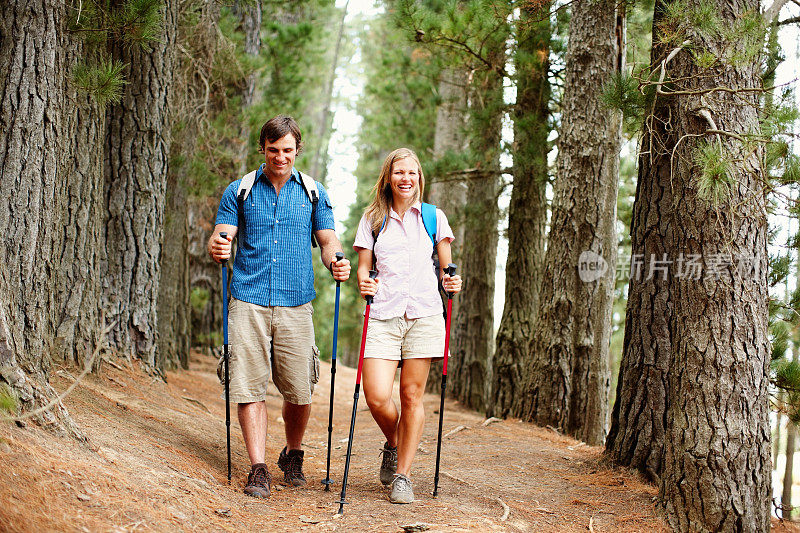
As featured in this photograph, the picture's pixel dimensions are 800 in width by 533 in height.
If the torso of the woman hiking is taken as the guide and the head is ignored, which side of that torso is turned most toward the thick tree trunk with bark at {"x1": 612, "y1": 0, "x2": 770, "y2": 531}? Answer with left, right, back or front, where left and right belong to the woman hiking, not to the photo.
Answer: left

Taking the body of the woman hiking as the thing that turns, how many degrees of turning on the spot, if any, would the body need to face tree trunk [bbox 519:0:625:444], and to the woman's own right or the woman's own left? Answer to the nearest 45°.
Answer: approximately 135° to the woman's own left

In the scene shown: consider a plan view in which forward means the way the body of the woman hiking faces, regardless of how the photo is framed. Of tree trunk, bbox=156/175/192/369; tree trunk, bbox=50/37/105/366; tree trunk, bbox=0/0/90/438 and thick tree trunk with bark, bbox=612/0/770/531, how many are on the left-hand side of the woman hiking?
1

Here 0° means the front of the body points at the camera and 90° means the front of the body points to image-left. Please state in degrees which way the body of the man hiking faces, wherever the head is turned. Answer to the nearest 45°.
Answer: approximately 0°

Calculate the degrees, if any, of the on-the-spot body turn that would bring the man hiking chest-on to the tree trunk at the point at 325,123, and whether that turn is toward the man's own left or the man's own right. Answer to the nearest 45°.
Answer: approximately 180°

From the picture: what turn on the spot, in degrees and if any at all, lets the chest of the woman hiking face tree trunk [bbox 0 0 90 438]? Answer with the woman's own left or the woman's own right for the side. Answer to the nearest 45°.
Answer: approximately 90° to the woman's own right

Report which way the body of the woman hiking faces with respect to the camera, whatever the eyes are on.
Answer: toward the camera

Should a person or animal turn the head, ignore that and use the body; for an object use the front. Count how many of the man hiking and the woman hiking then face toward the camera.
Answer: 2
